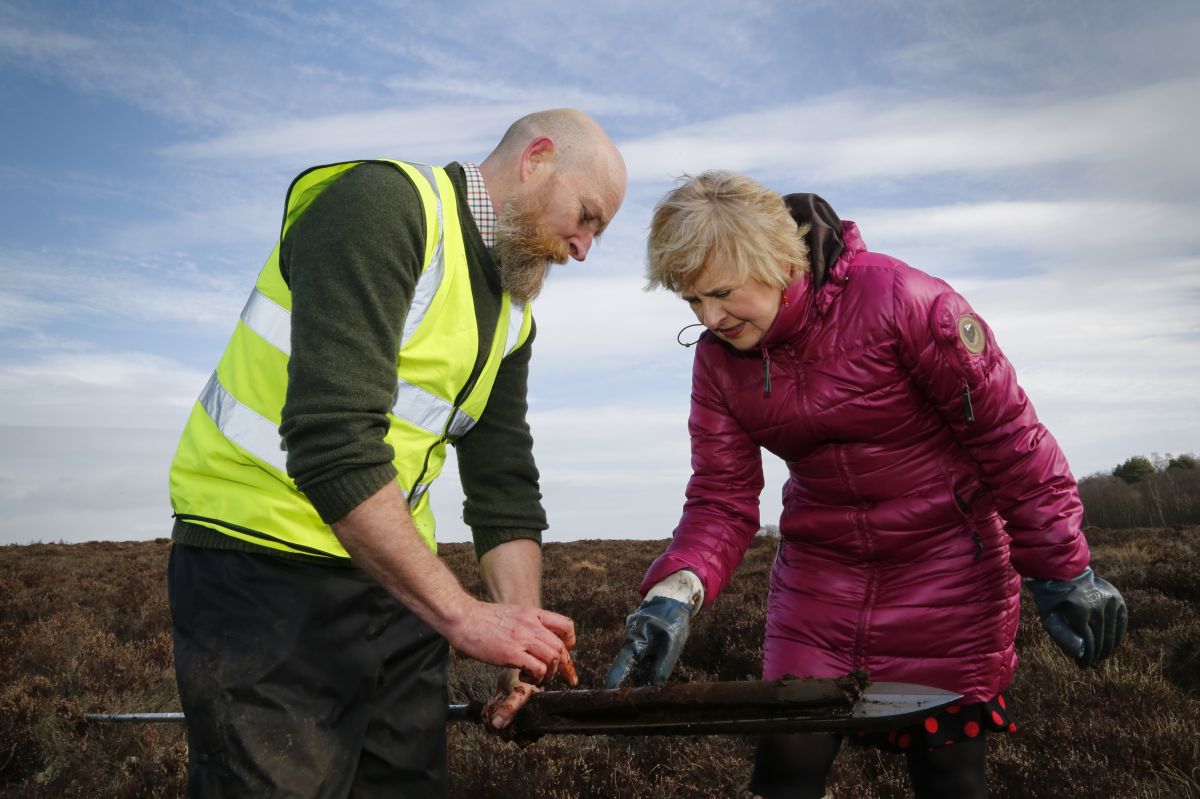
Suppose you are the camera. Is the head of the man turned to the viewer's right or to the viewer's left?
to the viewer's right

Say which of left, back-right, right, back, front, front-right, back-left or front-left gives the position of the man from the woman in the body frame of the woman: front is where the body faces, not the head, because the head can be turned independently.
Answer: front

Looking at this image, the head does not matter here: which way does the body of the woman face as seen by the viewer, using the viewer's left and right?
facing the viewer and to the left of the viewer

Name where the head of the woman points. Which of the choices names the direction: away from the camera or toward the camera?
toward the camera
